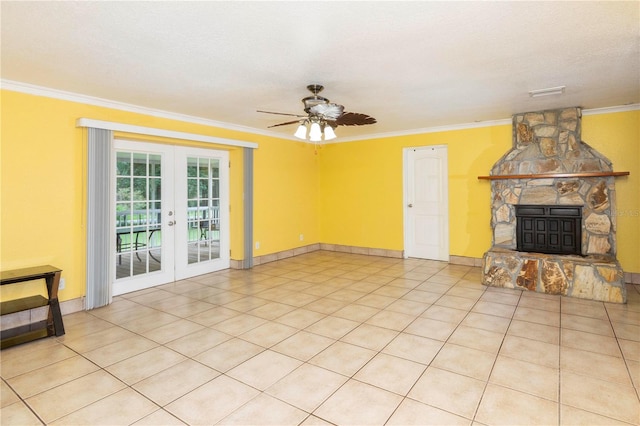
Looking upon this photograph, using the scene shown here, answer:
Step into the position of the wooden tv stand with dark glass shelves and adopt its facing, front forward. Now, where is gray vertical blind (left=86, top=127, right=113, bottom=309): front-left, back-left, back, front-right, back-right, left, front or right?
left

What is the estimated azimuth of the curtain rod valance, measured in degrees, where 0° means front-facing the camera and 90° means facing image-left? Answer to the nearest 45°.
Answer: approximately 315°

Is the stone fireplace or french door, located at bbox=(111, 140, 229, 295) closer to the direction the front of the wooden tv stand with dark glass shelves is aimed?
the stone fireplace

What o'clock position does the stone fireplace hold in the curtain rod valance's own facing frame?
The stone fireplace is roughly at 11 o'clock from the curtain rod valance.

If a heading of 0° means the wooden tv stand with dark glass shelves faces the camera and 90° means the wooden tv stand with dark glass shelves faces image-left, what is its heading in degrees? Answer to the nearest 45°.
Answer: approximately 315°

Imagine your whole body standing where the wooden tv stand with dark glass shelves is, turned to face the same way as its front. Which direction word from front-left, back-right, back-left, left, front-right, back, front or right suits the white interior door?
front-left

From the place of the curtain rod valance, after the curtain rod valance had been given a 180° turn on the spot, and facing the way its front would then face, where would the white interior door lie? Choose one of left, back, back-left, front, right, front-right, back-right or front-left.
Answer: back-right

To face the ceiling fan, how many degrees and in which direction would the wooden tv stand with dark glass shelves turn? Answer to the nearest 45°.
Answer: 0° — it already faces it

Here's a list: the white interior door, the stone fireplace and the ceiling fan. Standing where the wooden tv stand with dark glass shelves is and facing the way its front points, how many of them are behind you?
0

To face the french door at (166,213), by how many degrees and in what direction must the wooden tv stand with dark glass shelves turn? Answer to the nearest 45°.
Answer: approximately 90° to its left
